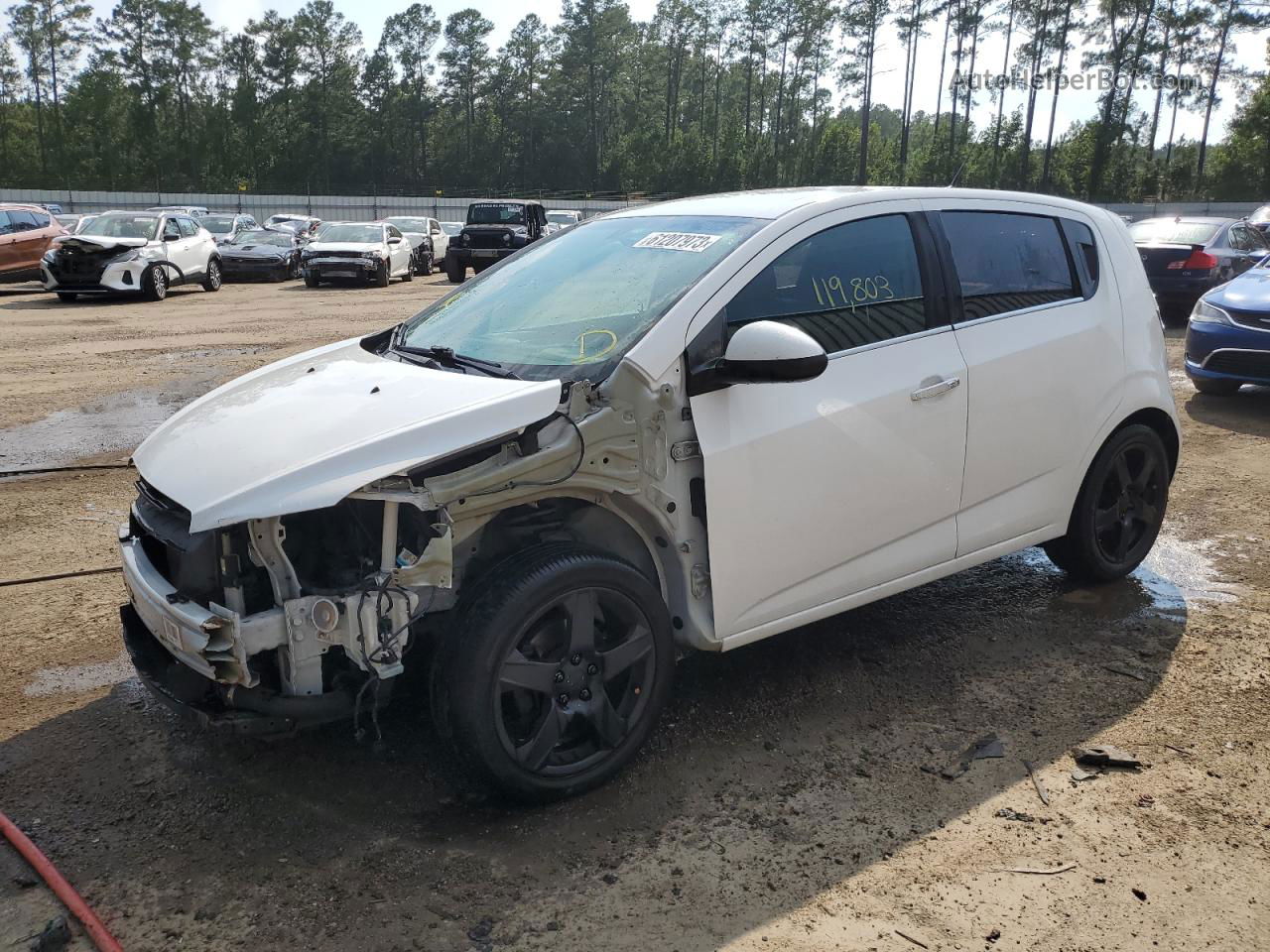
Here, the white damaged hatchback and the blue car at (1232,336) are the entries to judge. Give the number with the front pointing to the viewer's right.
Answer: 0

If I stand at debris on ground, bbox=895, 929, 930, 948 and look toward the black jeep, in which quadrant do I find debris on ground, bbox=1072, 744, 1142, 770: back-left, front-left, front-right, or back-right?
front-right

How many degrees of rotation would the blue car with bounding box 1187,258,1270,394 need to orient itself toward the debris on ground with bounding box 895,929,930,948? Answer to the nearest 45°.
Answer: approximately 45° to its left

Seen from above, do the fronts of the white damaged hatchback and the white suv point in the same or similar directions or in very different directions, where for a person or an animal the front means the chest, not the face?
same or similar directions

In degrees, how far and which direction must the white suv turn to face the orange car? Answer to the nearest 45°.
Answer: approximately 90° to its right

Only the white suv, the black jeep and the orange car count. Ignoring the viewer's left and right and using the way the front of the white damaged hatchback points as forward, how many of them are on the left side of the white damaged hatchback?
0

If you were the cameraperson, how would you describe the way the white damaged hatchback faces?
facing the viewer and to the left of the viewer

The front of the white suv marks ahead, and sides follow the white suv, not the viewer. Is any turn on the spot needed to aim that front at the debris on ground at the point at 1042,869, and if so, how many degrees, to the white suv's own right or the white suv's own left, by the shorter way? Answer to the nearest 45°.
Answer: approximately 45° to the white suv's own left

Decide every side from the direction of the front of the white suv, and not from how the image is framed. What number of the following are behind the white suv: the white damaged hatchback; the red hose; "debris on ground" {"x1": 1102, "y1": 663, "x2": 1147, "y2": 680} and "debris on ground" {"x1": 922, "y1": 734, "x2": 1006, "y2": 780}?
0

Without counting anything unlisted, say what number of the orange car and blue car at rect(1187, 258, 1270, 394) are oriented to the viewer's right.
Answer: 0

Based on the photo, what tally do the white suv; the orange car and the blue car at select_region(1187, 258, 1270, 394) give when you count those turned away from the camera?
0

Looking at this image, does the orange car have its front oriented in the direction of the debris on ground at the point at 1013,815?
no

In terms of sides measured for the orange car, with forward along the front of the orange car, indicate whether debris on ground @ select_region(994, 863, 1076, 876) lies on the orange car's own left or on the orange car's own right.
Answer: on the orange car's own left

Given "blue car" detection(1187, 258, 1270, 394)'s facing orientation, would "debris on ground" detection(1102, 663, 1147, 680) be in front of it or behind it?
in front

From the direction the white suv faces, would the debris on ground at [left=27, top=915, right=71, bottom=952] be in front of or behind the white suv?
in front

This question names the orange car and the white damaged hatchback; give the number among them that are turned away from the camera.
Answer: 0

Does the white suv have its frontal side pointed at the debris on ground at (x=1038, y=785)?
no

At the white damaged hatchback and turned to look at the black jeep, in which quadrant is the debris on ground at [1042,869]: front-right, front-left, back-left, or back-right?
back-right

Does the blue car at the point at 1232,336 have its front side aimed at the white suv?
no

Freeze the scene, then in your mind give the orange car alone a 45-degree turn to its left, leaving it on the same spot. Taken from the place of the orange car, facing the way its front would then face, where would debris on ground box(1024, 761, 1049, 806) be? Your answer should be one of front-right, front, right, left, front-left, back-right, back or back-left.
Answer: front

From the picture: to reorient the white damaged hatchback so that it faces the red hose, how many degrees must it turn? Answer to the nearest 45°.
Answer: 0° — it already faces it
